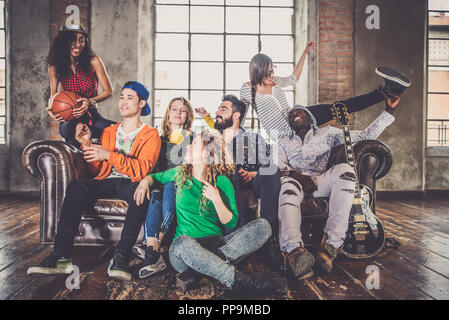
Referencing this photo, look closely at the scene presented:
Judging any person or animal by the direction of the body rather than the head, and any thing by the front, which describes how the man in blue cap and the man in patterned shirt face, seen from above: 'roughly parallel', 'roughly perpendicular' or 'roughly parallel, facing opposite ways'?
roughly parallel

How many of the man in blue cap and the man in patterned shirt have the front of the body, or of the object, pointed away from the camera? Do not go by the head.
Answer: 0

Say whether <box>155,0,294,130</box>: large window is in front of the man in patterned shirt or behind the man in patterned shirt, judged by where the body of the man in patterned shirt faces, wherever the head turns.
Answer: behind

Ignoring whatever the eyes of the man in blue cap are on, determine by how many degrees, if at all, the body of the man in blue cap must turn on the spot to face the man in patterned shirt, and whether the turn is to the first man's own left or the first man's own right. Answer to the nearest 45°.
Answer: approximately 135° to the first man's own left

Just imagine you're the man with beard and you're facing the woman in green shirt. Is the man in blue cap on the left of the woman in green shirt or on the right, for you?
right

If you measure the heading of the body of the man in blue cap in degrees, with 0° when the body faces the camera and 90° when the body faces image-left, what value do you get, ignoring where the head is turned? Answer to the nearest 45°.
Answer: approximately 45°

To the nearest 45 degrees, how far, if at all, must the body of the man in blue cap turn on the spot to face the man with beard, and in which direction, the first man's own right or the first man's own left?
approximately 135° to the first man's own left

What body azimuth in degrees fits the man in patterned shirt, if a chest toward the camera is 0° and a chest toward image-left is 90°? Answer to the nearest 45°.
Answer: approximately 0°

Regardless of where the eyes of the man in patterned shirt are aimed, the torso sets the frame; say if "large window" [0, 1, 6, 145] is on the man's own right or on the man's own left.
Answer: on the man's own right

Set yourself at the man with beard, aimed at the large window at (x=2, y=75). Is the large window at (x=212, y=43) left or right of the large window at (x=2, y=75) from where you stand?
right

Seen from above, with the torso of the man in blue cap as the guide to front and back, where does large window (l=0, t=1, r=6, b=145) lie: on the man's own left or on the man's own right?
on the man's own right
